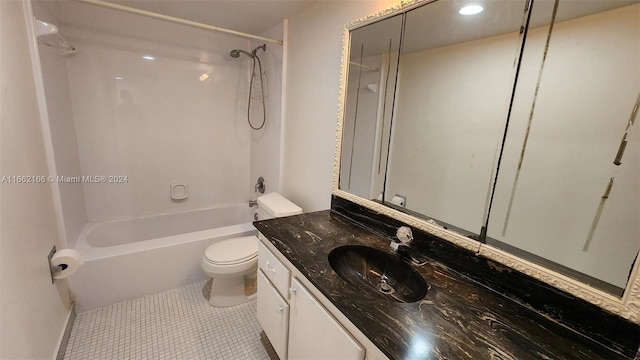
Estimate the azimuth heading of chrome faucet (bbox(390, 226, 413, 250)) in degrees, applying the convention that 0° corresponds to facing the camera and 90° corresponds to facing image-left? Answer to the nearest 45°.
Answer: approximately 45°

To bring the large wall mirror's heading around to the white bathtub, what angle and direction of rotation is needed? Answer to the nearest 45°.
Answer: approximately 45° to its right

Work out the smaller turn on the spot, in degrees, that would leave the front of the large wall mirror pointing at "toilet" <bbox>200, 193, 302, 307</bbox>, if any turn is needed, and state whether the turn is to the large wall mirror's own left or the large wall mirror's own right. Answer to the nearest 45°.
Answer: approximately 45° to the large wall mirror's own right

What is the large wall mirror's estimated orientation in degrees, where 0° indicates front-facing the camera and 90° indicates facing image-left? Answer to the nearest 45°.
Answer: approximately 45°

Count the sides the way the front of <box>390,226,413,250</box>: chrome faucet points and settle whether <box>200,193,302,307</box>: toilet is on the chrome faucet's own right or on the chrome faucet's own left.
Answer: on the chrome faucet's own right
